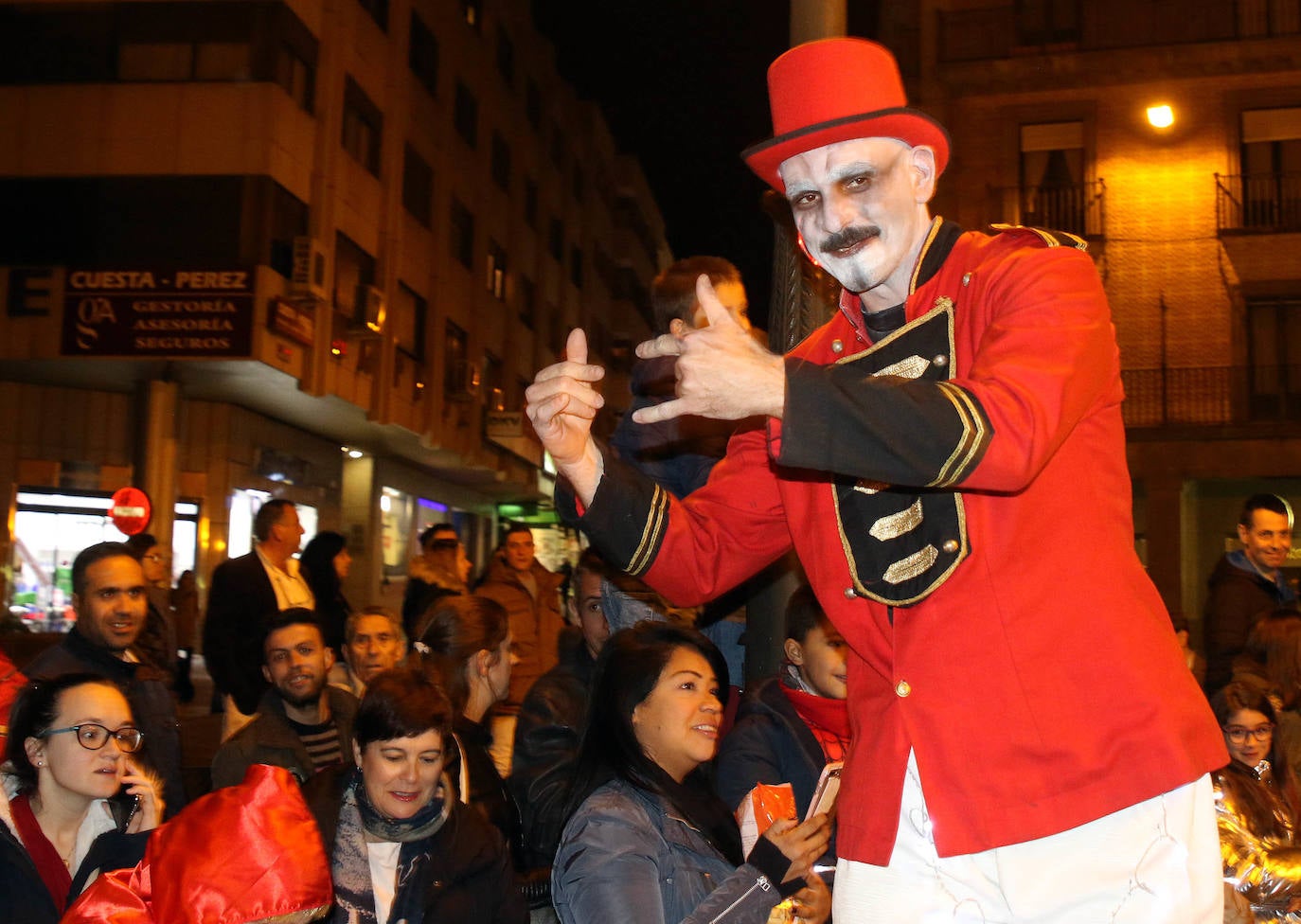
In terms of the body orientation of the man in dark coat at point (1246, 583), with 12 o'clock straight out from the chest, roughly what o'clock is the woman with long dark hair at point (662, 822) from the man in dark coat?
The woman with long dark hair is roughly at 2 o'clock from the man in dark coat.

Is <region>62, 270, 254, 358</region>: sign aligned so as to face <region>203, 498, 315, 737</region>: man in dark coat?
yes

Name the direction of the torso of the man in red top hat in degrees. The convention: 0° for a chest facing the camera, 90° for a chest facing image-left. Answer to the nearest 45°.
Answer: approximately 45°

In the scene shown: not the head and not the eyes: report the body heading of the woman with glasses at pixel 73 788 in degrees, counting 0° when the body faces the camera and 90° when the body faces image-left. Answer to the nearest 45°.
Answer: approximately 315°

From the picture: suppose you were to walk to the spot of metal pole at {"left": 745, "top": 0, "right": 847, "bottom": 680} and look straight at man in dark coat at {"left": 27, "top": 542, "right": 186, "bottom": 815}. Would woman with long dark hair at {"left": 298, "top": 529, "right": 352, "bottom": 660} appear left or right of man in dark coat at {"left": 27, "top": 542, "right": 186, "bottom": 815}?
right

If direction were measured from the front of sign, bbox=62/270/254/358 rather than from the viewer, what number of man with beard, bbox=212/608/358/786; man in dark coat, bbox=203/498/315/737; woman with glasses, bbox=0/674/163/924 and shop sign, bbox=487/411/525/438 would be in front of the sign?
3
